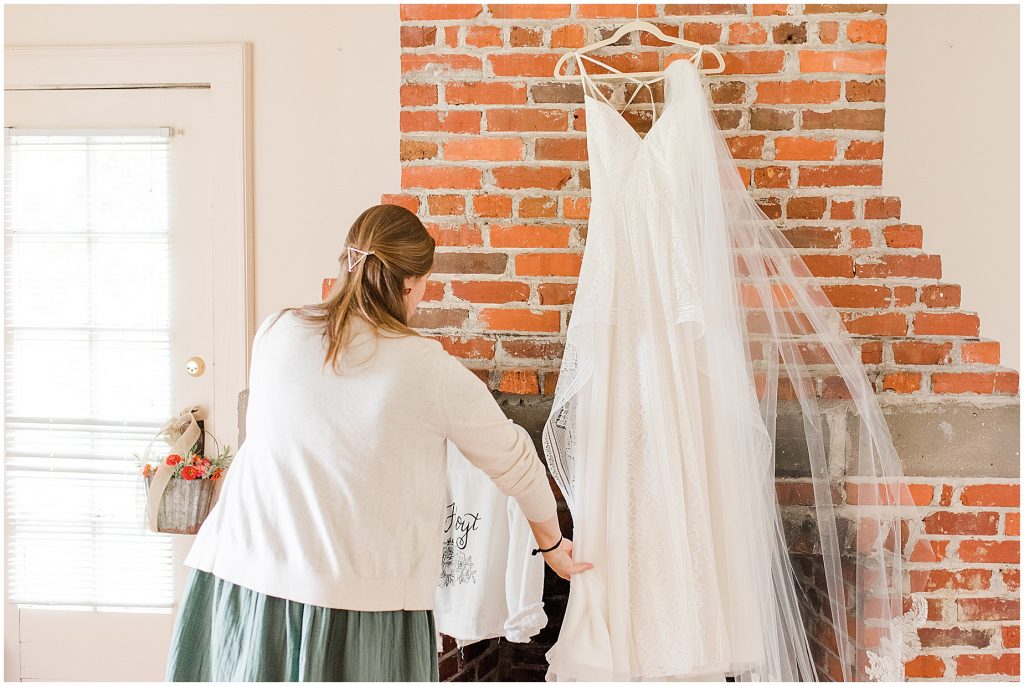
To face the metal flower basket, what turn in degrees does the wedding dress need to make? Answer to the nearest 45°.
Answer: approximately 90° to its right

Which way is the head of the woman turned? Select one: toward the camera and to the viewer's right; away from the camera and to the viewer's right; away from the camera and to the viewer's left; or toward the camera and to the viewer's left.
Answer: away from the camera and to the viewer's right

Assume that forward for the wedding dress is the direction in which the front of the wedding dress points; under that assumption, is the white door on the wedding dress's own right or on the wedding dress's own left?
on the wedding dress's own right

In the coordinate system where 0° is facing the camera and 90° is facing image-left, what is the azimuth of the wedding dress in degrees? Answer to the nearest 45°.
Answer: approximately 0°

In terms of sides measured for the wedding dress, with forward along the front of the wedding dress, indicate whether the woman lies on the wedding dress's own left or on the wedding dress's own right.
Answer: on the wedding dress's own right
